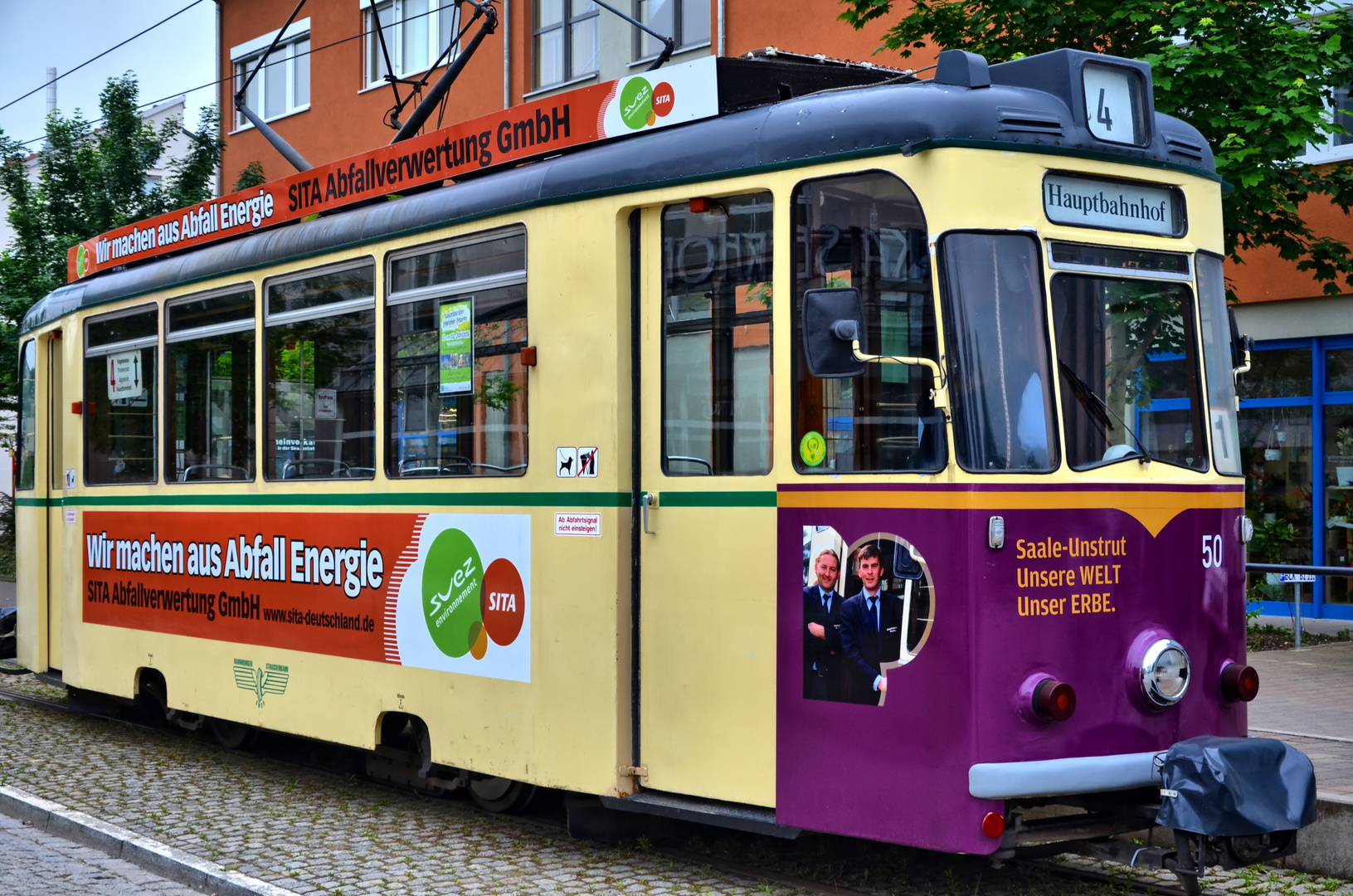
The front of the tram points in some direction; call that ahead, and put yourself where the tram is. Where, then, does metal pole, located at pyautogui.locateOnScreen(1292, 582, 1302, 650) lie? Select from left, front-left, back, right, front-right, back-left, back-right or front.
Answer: left

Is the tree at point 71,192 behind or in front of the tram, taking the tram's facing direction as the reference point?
behind

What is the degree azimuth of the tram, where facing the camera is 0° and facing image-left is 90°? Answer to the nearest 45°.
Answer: approximately 315°

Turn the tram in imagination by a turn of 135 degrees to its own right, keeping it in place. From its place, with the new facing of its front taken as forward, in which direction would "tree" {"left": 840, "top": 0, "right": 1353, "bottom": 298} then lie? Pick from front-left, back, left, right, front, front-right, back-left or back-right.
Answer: back-right
